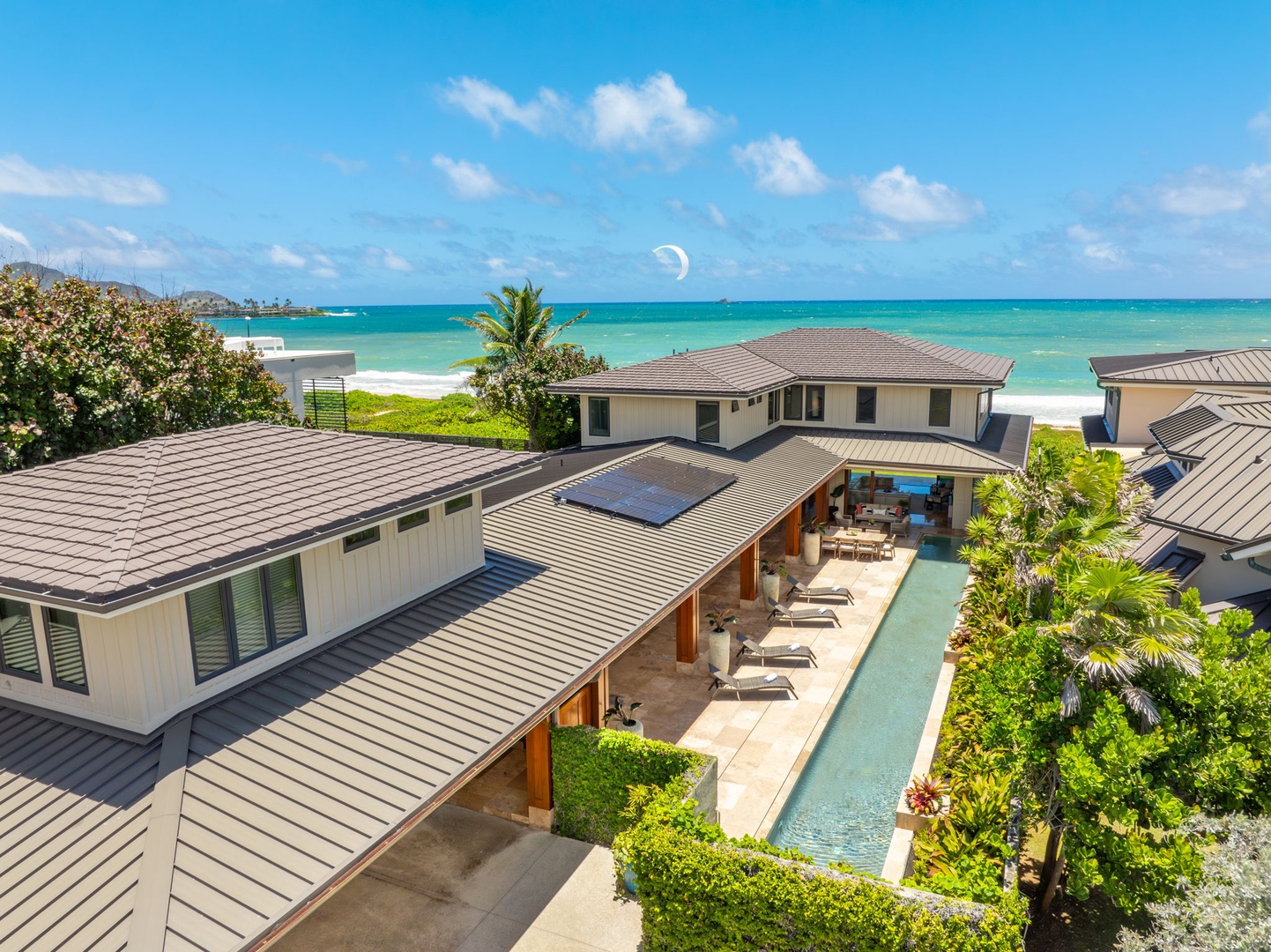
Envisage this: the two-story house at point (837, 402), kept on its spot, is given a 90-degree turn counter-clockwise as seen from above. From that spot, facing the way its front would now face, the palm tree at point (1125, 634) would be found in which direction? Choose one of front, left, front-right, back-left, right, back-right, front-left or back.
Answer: right

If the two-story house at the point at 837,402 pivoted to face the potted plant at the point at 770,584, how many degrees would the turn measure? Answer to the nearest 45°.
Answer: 0° — it already faces it

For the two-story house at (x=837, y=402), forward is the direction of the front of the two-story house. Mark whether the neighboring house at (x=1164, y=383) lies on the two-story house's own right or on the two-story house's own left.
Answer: on the two-story house's own left

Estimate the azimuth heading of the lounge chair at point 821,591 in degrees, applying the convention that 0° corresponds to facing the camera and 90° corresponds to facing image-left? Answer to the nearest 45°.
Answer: approximately 270°

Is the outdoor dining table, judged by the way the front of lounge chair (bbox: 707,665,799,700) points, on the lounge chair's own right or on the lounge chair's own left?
on the lounge chair's own left

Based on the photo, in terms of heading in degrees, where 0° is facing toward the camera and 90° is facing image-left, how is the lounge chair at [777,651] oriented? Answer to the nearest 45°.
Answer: approximately 270°

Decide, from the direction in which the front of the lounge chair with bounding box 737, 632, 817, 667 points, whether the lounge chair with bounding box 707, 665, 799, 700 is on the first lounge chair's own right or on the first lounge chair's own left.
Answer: on the first lounge chair's own right

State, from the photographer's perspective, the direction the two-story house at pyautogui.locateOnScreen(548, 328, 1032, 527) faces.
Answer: facing the viewer

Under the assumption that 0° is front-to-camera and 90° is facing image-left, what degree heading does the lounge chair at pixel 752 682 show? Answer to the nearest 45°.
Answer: approximately 270°

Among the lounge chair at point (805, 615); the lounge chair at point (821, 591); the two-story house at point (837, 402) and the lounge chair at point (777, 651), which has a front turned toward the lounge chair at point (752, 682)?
the two-story house

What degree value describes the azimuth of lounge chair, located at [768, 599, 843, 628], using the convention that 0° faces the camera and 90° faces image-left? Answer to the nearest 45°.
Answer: approximately 270°

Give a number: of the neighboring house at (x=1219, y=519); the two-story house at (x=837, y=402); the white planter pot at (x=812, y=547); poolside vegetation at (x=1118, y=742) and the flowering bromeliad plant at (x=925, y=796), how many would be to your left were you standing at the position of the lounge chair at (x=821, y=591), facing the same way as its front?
2

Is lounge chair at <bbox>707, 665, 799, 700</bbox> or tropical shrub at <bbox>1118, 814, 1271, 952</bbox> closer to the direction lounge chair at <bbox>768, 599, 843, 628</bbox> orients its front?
the tropical shrub

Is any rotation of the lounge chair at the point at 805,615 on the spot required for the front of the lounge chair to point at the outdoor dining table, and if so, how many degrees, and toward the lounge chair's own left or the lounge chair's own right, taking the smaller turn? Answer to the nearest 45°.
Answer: approximately 90° to the lounge chair's own left

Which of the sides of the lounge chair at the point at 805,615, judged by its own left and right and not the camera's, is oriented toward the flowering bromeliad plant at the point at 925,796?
right

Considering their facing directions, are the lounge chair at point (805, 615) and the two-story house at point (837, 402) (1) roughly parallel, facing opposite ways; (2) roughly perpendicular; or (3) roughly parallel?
roughly perpendicular
